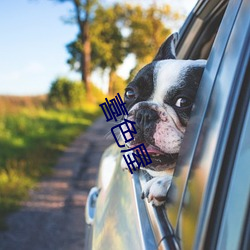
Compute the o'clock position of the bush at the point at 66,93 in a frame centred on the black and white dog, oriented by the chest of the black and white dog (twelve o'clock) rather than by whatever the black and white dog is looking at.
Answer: The bush is roughly at 4 o'clock from the black and white dog.

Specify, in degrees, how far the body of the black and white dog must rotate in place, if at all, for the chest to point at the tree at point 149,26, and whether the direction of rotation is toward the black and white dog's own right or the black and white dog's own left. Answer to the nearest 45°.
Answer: approximately 135° to the black and white dog's own right

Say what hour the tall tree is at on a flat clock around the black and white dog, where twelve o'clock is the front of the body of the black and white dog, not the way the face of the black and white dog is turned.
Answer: The tall tree is roughly at 4 o'clock from the black and white dog.

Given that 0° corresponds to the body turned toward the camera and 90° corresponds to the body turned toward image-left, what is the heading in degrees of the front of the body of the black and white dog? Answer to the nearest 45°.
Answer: approximately 45°
